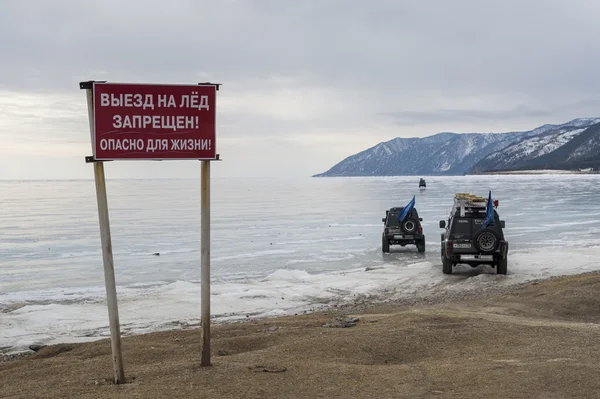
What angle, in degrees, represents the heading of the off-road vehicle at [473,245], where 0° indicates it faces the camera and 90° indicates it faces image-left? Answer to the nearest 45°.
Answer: approximately 180°

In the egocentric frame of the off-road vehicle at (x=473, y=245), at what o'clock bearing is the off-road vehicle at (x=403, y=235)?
the off-road vehicle at (x=403, y=235) is roughly at 11 o'clock from the off-road vehicle at (x=473, y=245).

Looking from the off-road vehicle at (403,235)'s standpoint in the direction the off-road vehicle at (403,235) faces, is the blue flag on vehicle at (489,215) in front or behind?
behind

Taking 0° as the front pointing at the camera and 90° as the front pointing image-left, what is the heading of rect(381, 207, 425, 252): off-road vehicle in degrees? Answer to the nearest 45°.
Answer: approximately 180°

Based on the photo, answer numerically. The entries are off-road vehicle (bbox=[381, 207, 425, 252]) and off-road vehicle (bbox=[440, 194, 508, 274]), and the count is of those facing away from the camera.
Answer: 2

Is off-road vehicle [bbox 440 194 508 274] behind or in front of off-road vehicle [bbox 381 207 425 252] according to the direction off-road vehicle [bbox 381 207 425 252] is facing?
behind
